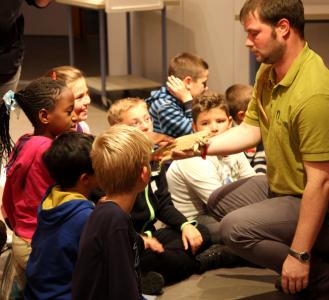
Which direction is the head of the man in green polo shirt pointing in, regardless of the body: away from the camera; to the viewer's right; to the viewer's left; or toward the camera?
to the viewer's left

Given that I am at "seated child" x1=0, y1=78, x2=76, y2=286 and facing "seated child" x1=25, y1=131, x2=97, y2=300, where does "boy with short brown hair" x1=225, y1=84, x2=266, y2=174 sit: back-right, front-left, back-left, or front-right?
back-left

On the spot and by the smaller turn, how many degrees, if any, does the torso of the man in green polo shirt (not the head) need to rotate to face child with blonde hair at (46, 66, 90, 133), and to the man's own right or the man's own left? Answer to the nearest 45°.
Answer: approximately 45° to the man's own right

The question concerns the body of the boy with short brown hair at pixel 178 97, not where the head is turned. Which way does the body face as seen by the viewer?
to the viewer's right

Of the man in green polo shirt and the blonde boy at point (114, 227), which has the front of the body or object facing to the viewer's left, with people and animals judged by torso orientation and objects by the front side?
the man in green polo shirt

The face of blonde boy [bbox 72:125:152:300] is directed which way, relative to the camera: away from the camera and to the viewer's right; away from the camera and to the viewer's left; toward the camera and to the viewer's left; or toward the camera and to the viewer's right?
away from the camera and to the viewer's right

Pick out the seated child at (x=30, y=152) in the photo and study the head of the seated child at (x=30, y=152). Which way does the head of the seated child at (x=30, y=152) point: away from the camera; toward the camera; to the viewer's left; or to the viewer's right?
to the viewer's right

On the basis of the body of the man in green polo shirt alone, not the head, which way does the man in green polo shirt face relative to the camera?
to the viewer's left
